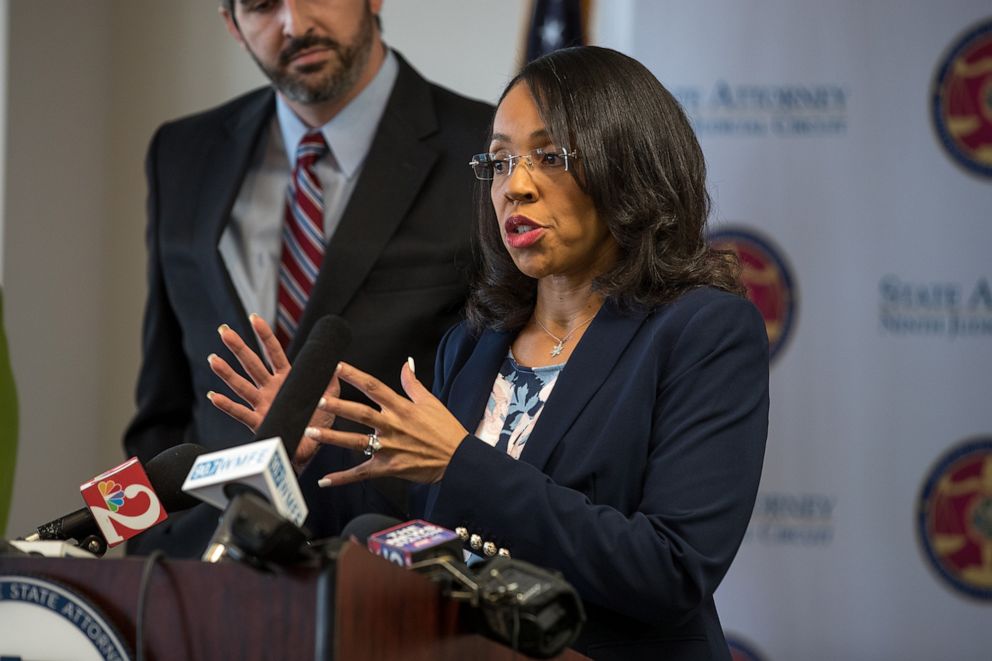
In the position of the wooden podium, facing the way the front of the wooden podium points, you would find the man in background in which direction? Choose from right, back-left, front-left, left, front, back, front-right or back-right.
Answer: back-right

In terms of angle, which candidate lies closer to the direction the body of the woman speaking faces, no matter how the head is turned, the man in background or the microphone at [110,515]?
the microphone

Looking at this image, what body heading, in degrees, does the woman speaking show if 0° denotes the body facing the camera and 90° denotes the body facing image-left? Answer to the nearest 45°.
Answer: approximately 45°

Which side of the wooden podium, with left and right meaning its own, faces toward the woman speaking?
back

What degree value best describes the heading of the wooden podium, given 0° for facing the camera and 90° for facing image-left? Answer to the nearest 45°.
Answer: approximately 45°

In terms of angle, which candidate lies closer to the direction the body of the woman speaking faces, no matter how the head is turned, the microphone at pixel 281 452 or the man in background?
the microphone

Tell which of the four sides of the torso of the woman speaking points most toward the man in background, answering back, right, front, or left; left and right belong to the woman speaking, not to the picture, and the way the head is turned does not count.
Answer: right

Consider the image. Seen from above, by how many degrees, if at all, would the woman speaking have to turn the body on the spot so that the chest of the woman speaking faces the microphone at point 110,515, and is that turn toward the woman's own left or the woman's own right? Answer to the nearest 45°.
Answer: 0° — they already face it
